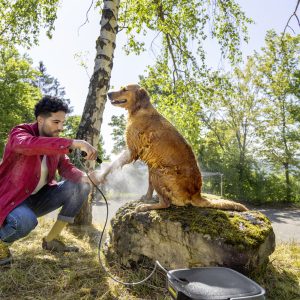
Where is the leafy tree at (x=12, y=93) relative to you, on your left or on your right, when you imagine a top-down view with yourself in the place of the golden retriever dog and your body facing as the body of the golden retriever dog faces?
on your right

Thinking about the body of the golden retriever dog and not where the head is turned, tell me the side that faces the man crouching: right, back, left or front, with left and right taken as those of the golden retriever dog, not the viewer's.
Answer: front

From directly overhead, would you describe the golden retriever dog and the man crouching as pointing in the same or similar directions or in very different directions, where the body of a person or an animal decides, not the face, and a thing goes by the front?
very different directions

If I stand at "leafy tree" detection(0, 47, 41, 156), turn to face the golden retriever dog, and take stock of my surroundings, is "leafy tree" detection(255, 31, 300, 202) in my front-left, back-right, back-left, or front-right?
front-left

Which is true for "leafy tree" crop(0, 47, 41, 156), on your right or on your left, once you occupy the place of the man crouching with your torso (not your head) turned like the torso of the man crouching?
on your left

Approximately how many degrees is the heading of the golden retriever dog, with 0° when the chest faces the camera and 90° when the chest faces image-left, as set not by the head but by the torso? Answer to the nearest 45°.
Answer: approximately 90°

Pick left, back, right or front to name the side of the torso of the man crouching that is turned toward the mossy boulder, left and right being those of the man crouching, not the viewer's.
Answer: front

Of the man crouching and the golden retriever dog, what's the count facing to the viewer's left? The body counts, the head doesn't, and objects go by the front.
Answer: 1

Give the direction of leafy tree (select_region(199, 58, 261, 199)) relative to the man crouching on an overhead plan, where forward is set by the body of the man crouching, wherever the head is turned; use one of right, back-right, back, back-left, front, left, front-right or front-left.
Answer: front-left

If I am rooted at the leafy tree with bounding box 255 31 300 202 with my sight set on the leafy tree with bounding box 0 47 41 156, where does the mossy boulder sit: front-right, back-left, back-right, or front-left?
front-left

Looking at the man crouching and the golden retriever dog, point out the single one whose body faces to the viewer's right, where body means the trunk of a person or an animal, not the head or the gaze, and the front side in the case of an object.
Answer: the man crouching

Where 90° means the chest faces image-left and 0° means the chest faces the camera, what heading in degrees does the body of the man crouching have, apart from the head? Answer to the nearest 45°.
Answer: approximately 270°

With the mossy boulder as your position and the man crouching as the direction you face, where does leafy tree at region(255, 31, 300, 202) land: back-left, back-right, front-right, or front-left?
back-right

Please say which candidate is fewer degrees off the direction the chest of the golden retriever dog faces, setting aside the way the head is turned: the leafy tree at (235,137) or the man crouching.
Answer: the man crouching
